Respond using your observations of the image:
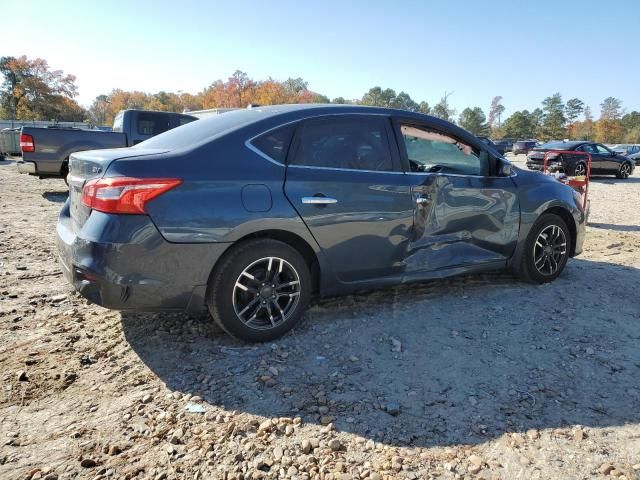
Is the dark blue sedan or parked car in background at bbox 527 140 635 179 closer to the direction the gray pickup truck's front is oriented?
the parked car in background

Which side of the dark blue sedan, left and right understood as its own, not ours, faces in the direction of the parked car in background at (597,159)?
front

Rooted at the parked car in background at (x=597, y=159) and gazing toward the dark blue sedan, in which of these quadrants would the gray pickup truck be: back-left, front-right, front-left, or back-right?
front-right

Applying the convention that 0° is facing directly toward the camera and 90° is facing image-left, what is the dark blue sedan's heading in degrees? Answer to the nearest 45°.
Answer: approximately 225°

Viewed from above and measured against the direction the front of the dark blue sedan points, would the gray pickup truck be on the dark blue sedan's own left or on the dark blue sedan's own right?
on the dark blue sedan's own left

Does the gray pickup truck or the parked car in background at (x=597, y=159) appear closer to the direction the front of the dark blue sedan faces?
the parked car in background

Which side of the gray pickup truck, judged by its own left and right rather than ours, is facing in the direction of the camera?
right

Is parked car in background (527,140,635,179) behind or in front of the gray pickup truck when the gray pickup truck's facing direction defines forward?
in front

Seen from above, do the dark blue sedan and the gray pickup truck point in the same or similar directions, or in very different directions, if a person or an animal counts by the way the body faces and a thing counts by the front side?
same or similar directions

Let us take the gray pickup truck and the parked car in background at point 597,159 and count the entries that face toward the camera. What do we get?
0

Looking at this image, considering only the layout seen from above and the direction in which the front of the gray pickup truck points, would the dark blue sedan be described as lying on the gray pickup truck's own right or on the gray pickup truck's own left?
on the gray pickup truck's own right
